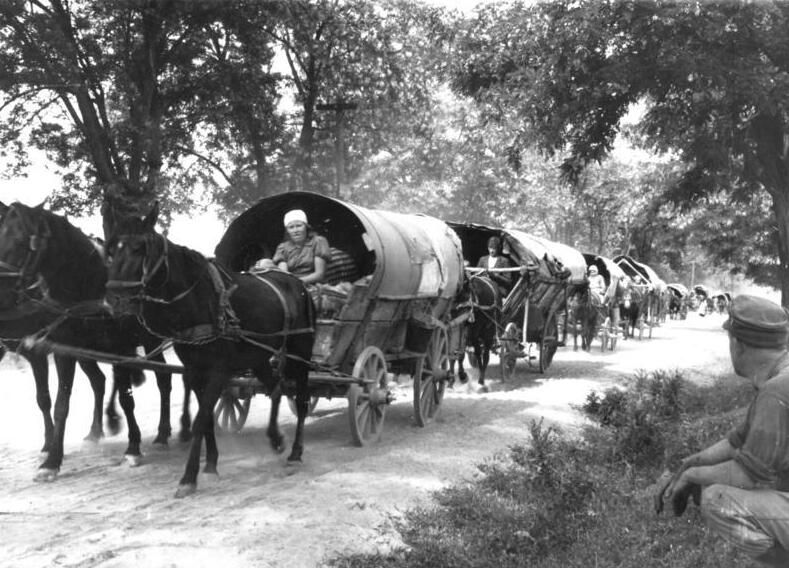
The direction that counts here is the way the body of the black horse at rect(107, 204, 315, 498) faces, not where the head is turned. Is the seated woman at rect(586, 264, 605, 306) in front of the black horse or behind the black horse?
behind

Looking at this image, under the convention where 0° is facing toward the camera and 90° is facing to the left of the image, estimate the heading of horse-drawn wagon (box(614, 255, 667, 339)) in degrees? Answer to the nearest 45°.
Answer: approximately 45°

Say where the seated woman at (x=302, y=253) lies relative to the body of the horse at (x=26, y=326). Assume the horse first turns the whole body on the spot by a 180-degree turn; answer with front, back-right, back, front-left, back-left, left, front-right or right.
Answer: front-right

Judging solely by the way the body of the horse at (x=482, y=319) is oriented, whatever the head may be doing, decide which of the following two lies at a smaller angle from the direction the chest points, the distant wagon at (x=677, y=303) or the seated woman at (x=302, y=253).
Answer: the seated woman

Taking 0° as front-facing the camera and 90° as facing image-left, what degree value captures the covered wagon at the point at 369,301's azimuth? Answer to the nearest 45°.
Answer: approximately 45°

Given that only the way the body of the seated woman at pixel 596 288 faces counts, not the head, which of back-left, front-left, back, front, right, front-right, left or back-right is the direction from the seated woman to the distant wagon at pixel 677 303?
back-right

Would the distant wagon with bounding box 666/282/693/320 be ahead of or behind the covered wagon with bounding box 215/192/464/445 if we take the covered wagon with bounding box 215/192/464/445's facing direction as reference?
behind
